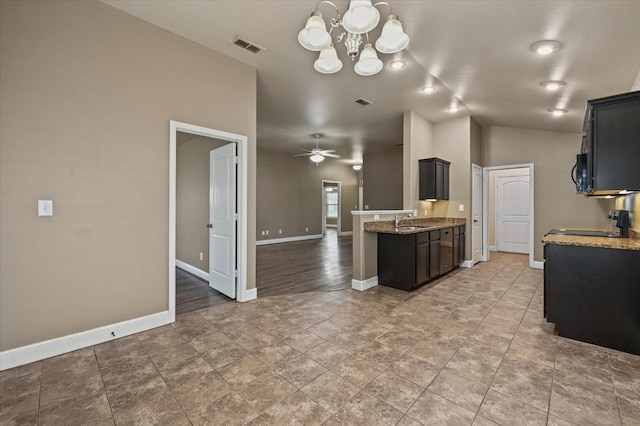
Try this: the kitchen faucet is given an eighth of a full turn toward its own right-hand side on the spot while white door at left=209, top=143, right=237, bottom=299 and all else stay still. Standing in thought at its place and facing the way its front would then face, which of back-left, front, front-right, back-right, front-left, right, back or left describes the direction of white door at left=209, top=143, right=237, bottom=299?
right

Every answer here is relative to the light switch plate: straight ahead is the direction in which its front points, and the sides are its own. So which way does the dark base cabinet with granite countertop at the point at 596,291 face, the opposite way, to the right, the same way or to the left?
the opposite way

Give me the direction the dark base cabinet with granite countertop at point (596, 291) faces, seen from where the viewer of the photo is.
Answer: facing to the left of the viewer

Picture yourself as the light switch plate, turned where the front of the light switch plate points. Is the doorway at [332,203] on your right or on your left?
on your left

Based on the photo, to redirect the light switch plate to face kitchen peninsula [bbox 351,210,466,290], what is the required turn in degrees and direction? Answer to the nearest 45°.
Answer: approximately 90° to its left

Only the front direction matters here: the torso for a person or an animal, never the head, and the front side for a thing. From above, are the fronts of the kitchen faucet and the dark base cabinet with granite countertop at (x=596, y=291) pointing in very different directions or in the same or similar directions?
very different directions

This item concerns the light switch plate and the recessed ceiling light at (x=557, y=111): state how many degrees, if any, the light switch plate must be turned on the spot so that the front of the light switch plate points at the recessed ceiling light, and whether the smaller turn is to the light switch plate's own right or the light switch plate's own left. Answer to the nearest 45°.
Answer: approximately 45° to the light switch plate's own left
